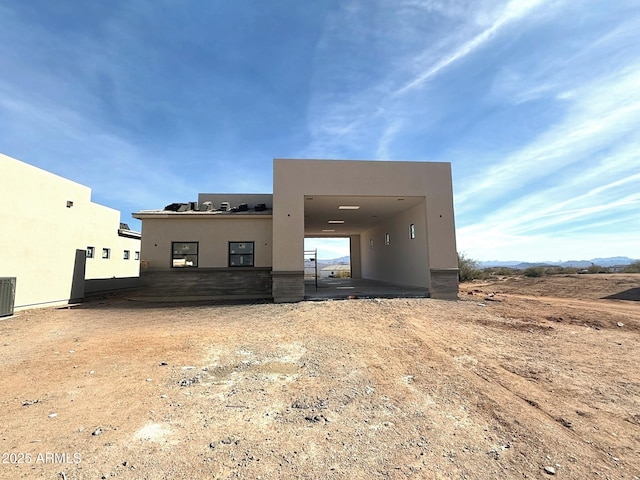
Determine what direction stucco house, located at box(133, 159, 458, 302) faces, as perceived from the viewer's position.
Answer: facing the viewer

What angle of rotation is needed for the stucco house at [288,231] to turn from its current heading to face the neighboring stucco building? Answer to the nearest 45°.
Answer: approximately 90° to its right
